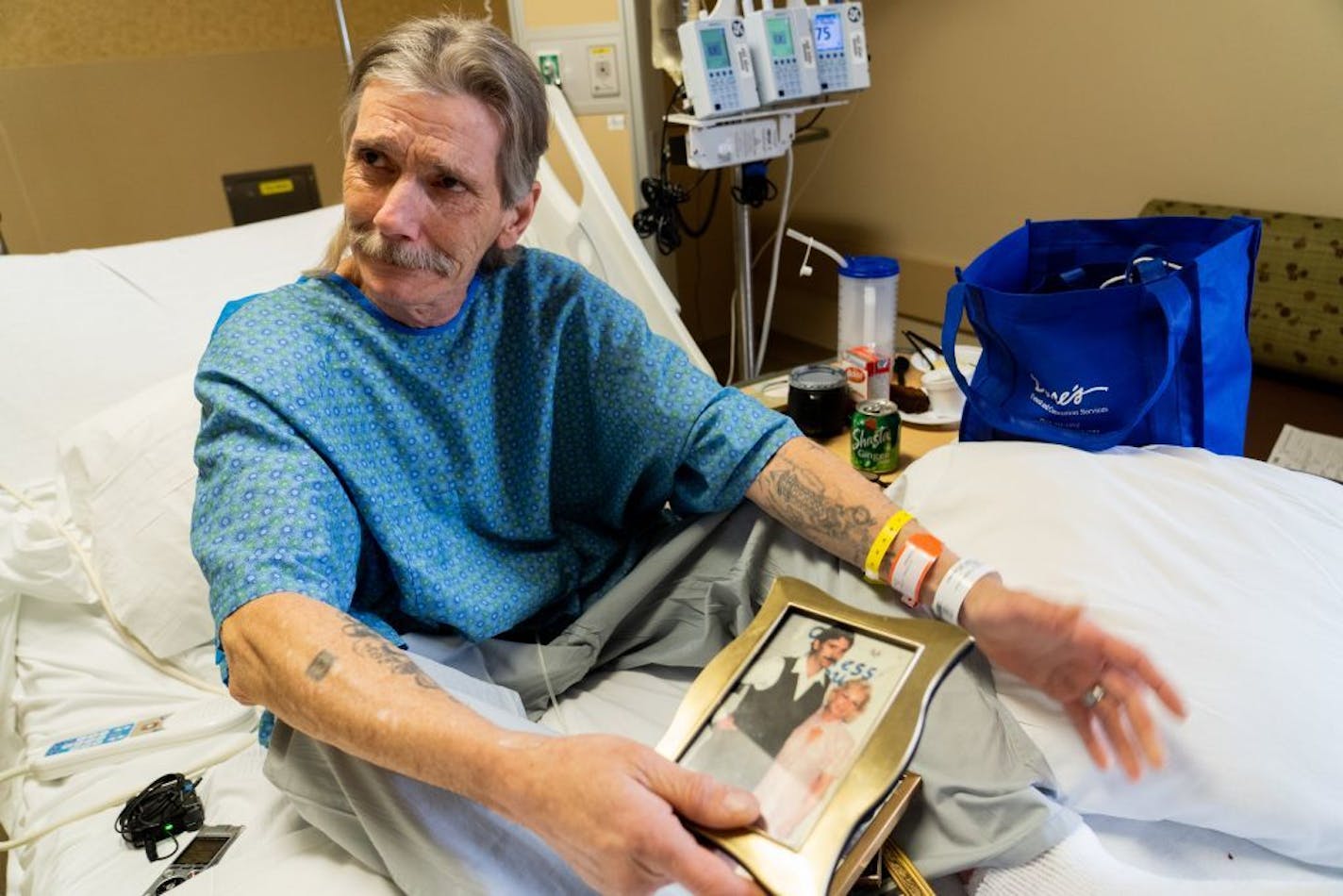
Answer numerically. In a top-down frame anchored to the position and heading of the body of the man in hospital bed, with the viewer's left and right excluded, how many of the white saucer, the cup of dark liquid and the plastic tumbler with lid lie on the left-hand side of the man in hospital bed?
3

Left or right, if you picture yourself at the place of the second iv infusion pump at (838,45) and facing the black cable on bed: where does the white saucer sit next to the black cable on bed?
left

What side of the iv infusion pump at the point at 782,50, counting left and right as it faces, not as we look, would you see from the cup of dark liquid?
front

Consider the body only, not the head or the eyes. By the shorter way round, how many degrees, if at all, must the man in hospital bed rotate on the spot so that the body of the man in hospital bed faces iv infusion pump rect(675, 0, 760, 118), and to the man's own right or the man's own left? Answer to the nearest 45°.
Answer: approximately 135° to the man's own left

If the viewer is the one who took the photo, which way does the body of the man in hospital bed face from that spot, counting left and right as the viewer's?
facing the viewer and to the right of the viewer

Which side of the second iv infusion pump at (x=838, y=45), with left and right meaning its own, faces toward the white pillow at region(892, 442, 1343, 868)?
front

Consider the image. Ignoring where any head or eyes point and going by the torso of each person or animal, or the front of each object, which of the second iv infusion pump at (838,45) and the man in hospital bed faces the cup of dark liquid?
the second iv infusion pump

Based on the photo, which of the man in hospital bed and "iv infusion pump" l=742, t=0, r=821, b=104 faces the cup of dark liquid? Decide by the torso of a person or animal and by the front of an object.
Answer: the iv infusion pump

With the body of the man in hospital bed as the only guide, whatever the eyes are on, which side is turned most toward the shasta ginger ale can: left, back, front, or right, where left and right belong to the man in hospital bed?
left

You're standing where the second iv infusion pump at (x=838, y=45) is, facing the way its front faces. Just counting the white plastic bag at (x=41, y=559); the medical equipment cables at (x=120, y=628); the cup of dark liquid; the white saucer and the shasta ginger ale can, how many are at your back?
0

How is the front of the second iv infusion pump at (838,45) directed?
toward the camera

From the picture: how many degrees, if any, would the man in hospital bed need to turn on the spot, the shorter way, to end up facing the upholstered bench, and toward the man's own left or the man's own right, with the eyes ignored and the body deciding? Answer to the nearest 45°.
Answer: approximately 90° to the man's own left

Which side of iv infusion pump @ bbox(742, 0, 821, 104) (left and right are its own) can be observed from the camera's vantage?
front

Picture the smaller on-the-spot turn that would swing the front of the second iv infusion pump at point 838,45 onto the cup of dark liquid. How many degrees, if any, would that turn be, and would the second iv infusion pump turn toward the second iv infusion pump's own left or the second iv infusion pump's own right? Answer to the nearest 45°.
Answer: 0° — it already faces it

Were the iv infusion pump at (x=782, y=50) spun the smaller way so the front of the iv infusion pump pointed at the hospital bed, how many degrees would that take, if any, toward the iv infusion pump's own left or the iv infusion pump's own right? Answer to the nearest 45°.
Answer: approximately 45° to the iv infusion pump's own right

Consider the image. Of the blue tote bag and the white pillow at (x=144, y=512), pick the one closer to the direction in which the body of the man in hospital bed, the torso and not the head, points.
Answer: the blue tote bag

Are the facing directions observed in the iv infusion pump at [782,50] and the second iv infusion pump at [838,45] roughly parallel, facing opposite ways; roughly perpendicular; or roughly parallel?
roughly parallel

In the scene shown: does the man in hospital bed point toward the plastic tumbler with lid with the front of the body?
no

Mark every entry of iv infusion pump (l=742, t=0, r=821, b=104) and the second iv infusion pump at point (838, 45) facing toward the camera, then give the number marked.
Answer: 2
